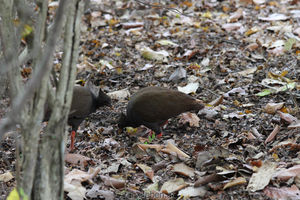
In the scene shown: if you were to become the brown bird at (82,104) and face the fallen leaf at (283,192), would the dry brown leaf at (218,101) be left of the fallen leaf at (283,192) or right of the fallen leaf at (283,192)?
left

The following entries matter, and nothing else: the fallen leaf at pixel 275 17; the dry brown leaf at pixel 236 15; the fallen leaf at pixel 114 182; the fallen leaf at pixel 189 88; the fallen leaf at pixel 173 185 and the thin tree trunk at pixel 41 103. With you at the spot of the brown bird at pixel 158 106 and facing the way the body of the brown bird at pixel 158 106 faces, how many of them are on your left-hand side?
3

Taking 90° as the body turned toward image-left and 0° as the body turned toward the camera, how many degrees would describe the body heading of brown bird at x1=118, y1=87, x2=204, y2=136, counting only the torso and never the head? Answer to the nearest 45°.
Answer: approximately 90°

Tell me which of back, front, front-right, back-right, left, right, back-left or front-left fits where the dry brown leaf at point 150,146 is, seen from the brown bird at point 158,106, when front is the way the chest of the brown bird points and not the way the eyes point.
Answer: left

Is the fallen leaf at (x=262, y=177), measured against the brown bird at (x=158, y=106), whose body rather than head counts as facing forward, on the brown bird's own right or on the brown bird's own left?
on the brown bird's own left

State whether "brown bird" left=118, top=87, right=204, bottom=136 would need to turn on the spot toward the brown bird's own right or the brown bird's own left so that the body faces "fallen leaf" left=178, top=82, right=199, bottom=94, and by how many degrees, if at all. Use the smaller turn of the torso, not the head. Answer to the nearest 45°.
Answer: approximately 135° to the brown bird's own right

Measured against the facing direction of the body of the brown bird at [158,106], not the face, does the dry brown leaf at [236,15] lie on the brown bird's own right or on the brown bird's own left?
on the brown bird's own right

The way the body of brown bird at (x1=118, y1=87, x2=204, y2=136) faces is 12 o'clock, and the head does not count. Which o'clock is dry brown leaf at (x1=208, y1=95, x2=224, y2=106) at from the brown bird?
The dry brown leaf is roughly at 5 o'clock from the brown bird.

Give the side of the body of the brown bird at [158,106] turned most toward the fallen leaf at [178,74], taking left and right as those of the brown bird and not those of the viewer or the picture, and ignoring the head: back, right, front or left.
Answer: right

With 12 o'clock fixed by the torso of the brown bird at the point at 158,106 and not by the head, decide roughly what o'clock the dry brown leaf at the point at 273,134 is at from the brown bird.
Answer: The dry brown leaf is roughly at 7 o'clock from the brown bird.

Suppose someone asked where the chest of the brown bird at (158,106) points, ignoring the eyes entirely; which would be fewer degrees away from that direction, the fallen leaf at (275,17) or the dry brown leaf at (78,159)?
the dry brown leaf

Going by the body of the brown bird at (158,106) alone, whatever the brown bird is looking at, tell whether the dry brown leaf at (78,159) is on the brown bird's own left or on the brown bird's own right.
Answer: on the brown bird's own left
